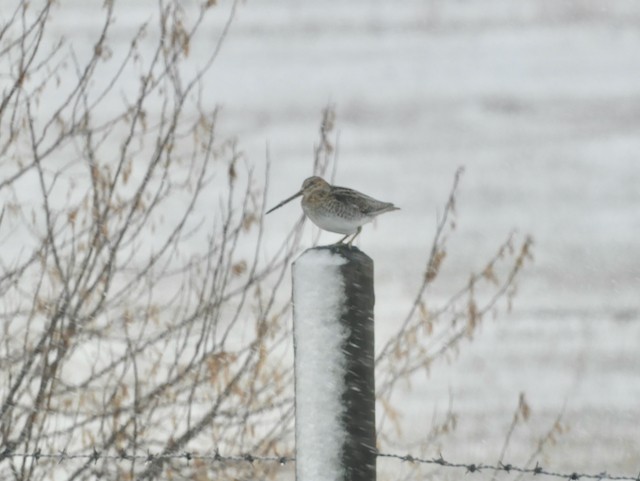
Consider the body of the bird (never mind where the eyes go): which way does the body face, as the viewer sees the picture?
to the viewer's left
